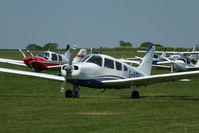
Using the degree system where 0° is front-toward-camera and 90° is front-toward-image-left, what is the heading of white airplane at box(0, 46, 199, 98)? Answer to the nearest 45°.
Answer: approximately 45°
